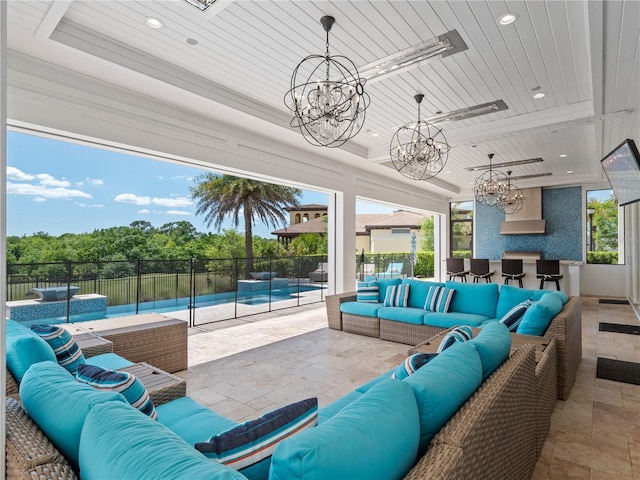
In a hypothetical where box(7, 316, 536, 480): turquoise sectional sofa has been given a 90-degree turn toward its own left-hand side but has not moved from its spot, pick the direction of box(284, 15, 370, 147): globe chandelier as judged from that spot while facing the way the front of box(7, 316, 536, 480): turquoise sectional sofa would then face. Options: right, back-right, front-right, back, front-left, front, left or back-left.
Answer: right

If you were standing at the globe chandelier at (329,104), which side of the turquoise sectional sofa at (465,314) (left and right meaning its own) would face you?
front

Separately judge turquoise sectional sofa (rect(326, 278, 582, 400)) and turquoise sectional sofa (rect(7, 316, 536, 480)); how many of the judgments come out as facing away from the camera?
1

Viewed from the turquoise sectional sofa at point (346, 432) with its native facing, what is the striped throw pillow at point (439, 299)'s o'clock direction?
The striped throw pillow is roughly at 1 o'clock from the turquoise sectional sofa.

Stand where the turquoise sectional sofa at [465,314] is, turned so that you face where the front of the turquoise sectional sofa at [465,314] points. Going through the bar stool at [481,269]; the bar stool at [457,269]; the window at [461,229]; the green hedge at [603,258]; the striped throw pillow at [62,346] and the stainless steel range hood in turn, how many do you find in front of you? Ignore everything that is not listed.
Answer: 1

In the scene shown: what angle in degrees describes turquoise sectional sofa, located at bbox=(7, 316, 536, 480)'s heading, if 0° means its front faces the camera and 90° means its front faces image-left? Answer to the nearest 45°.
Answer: approximately 180°

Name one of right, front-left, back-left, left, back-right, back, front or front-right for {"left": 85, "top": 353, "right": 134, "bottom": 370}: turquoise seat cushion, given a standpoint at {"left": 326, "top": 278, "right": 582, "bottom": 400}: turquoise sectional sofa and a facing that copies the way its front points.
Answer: front

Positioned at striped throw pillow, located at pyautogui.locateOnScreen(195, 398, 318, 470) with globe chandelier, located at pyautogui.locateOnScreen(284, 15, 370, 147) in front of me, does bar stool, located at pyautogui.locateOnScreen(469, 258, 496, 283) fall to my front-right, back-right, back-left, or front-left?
front-right

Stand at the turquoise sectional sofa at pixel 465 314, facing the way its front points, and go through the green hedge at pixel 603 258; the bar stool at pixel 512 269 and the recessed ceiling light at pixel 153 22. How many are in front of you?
1

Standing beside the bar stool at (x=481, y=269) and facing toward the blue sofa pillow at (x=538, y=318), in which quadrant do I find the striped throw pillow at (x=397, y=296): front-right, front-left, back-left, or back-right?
front-right

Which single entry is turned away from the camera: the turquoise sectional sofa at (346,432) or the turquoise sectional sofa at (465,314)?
the turquoise sectional sofa at (346,432)

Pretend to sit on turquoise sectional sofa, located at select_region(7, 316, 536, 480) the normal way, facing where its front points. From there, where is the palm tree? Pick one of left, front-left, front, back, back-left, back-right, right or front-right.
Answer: front

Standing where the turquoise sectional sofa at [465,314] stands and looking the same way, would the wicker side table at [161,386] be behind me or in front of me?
in front

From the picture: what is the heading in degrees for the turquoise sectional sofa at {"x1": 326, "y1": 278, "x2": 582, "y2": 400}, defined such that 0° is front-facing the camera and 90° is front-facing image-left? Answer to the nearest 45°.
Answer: approximately 45°

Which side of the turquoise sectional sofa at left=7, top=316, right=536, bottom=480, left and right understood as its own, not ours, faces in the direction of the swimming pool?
front
